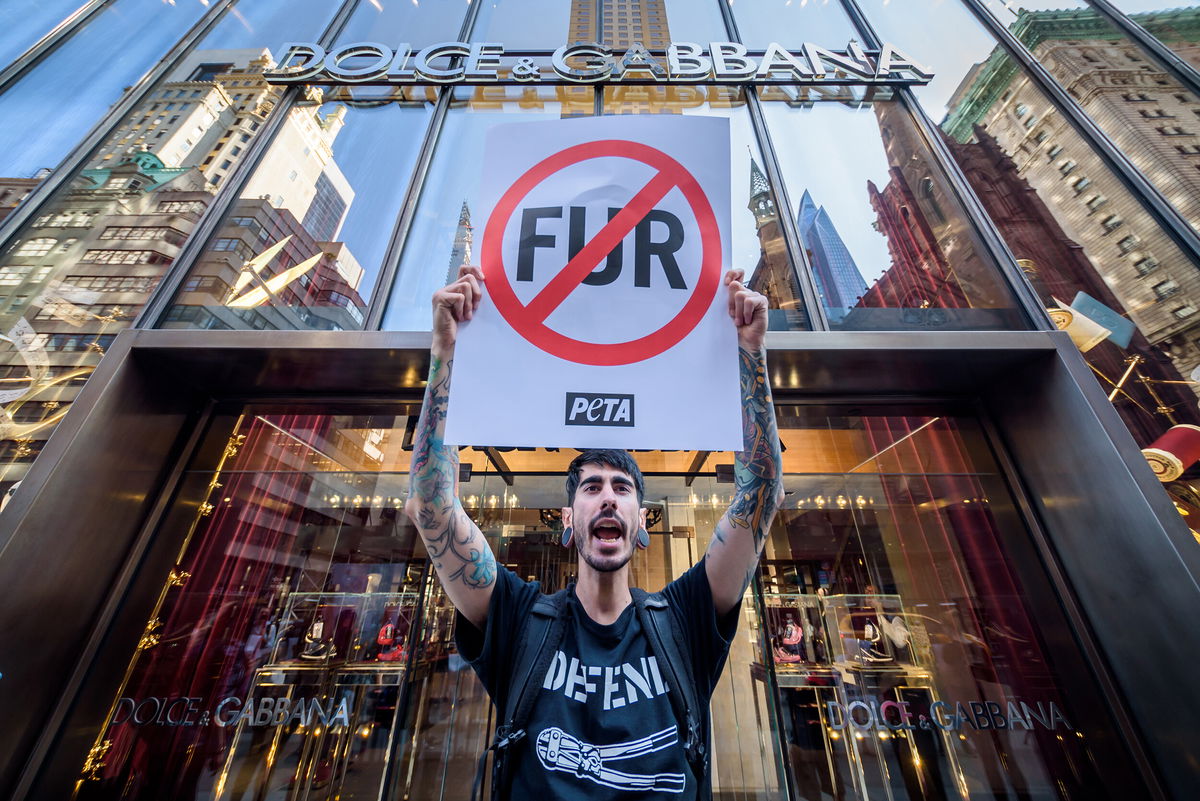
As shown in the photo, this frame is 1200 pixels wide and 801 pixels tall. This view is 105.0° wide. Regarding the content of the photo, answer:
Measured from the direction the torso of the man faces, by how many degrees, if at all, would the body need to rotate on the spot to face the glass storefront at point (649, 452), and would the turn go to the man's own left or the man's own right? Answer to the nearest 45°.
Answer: approximately 180°

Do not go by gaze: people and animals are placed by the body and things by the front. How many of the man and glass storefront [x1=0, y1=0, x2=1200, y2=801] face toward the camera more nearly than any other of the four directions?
2
